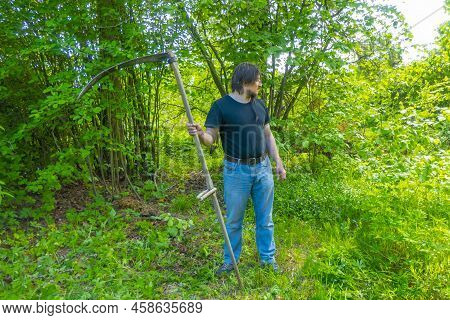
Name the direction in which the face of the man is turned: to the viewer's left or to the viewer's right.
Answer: to the viewer's right

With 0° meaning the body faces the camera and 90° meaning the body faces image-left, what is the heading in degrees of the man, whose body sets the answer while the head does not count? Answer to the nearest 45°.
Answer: approximately 0°
